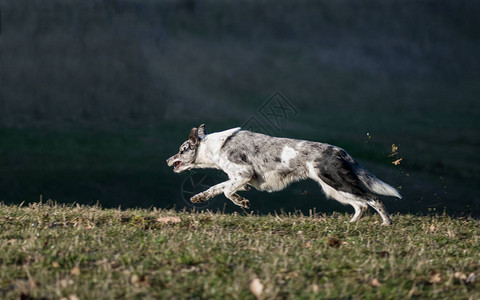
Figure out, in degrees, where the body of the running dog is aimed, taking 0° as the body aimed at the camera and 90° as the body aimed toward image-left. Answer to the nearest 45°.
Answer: approximately 90°
